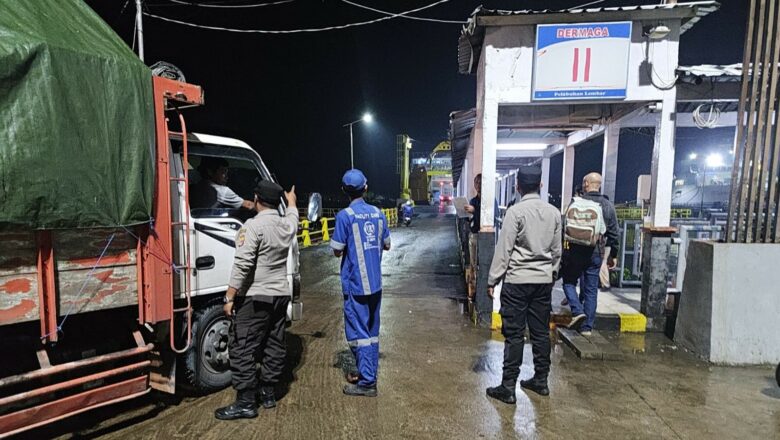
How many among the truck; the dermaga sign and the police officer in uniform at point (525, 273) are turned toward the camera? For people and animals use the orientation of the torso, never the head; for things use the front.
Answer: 1

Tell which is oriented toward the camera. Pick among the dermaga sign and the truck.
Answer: the dermaga sign

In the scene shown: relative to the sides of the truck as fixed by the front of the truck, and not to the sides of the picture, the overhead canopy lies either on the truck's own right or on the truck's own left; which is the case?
on the truck's own right

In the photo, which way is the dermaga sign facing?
toward the camera

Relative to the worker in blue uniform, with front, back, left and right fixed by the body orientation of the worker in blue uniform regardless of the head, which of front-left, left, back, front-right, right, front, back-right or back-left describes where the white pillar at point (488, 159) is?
right

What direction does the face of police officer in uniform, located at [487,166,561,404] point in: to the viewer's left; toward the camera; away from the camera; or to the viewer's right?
away from the camera

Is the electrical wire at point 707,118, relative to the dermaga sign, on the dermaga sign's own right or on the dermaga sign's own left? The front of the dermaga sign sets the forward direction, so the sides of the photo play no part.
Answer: on the dermaga sign's own left

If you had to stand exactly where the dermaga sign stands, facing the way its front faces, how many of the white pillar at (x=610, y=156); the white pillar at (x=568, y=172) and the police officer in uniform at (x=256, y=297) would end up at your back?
2

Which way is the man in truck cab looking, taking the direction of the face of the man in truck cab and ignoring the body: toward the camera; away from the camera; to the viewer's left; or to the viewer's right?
to the viewer's right

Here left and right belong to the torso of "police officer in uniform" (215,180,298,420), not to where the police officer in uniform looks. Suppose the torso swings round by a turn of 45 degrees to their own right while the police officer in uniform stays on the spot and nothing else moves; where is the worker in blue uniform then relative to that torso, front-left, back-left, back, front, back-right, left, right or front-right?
right

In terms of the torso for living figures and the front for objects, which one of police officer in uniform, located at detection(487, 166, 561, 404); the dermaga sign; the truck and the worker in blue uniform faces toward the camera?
the dermaga sign

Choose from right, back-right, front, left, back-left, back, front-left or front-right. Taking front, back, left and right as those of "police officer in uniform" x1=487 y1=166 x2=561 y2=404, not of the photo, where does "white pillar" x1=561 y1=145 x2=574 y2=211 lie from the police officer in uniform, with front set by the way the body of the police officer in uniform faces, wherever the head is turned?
front-right

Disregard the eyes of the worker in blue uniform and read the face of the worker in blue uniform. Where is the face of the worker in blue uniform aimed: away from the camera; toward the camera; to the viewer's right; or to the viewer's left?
away from the camera

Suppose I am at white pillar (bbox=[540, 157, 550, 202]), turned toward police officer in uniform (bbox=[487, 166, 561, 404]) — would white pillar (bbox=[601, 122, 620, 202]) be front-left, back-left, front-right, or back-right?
front-left

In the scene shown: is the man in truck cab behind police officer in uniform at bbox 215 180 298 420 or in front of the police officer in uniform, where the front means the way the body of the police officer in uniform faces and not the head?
in front

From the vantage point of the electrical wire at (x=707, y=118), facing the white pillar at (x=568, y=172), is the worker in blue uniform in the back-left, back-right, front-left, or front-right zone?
back-left

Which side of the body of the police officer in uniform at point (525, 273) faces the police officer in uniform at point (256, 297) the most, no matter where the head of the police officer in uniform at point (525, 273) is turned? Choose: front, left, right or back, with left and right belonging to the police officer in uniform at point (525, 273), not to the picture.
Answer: left

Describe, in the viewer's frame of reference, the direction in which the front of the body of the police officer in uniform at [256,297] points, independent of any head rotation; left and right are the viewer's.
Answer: facing away from the viewer and to the left of the viewer
